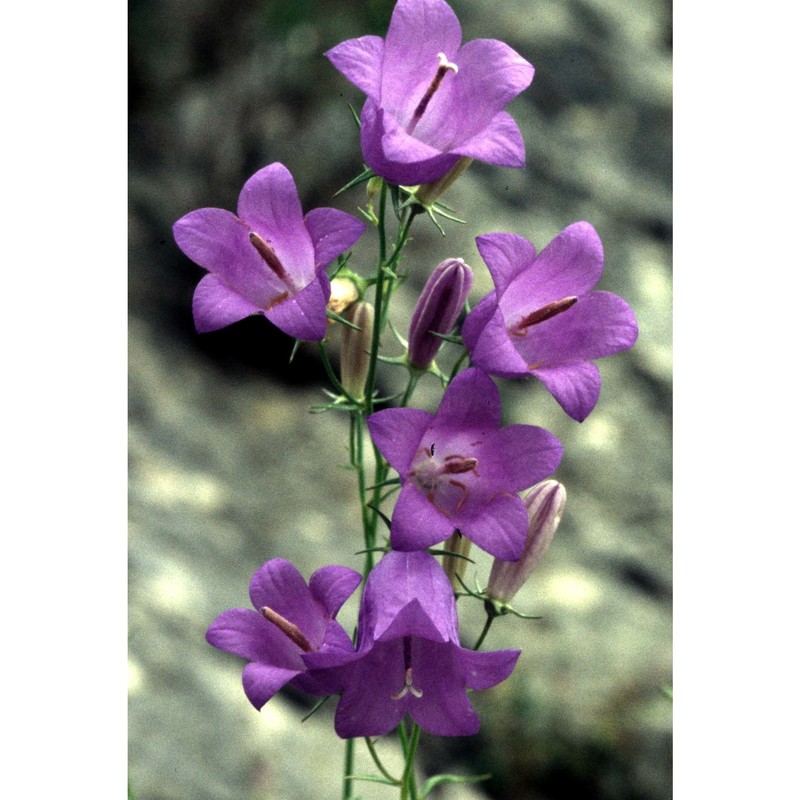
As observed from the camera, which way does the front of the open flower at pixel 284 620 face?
facing the viewer and to the left of the viewer
